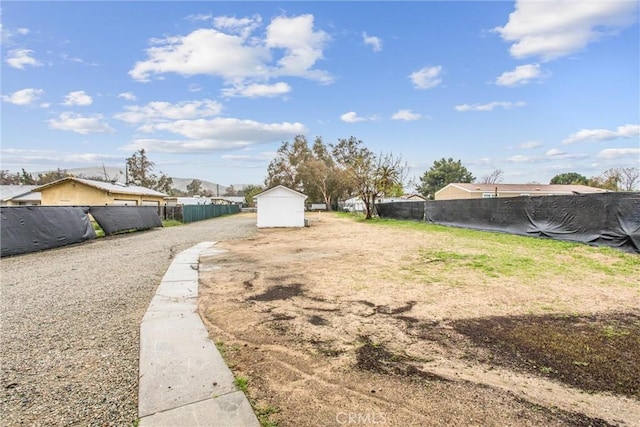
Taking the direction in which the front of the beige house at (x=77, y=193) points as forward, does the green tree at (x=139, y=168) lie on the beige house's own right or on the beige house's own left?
on the beige house's own left

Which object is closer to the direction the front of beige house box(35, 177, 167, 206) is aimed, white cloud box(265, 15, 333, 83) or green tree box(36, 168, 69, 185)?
the white cloud

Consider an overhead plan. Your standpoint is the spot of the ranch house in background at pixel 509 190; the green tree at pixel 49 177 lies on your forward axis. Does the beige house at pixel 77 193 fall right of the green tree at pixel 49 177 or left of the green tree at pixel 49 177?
left

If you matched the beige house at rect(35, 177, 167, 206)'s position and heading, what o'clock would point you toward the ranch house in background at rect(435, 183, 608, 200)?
The ranch house in background is roughly at 11 o'clock from the beige house.

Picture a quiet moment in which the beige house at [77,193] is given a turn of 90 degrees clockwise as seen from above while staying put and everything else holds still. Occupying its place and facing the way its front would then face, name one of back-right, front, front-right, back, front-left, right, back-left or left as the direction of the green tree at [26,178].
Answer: back-right

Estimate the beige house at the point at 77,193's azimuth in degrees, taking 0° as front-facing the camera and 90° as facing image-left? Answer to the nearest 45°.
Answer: approximately 315°
